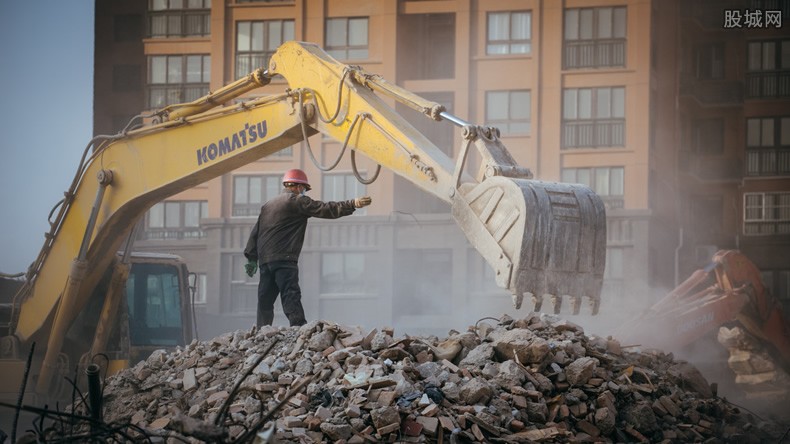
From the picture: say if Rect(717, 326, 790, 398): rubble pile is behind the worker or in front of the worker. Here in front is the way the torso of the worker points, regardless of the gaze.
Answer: in front

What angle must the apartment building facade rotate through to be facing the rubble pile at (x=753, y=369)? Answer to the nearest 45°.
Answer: approximately 45° to its left

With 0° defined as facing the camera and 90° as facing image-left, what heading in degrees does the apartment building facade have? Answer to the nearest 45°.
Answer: approximately 0°

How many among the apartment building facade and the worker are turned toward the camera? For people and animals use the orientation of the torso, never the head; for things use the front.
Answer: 1

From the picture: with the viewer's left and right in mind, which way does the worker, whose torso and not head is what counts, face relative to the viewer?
facing away from the viewer and to the right of the viewer

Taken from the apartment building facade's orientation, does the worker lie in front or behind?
in front

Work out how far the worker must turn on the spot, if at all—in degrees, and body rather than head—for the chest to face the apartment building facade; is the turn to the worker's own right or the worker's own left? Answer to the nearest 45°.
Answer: approximately 45° to the worker's own left

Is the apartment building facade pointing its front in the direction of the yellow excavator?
yes

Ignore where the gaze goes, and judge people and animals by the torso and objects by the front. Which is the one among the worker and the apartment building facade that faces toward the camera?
the apartment building facade
